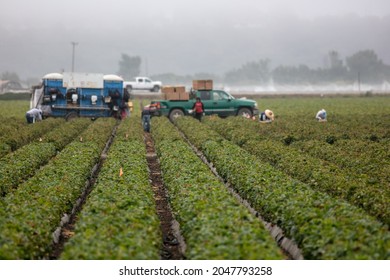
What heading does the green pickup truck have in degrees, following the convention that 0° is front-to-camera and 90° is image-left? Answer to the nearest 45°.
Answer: approximately 270°

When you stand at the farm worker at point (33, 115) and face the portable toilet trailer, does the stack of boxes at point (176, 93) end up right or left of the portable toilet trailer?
right

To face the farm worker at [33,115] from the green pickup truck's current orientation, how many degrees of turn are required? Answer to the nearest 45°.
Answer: approximately 180°

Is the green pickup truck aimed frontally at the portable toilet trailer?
no

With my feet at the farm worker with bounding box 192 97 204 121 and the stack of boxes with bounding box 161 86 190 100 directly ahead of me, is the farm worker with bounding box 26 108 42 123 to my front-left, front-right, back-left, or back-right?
front-left

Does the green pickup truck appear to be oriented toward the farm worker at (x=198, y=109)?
no

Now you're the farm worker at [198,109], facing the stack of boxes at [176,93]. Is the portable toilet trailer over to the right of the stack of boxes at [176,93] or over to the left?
left
